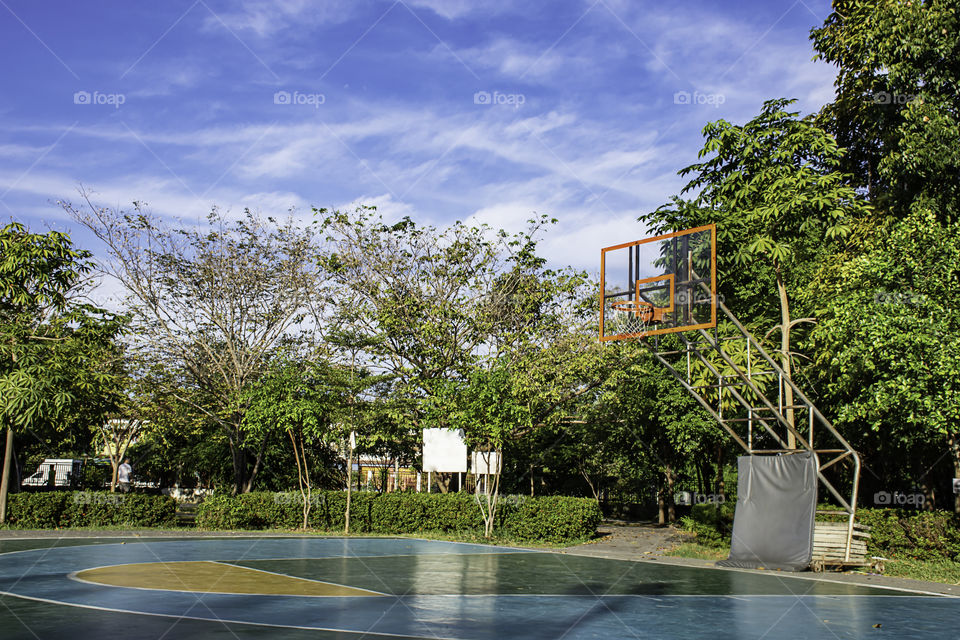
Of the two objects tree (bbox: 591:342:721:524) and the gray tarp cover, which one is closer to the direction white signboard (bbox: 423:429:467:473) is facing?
the gray tarp cover

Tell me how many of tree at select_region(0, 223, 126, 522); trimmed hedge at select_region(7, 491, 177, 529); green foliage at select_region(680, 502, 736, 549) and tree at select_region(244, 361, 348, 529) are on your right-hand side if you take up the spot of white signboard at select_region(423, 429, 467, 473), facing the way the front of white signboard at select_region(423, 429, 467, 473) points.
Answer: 3

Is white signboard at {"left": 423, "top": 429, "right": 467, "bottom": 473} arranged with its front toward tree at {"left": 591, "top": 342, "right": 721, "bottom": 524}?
no

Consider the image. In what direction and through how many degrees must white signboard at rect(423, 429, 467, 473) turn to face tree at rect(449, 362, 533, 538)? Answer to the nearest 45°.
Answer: approximately 45° to its left

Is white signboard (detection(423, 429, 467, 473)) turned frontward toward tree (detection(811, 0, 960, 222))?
no

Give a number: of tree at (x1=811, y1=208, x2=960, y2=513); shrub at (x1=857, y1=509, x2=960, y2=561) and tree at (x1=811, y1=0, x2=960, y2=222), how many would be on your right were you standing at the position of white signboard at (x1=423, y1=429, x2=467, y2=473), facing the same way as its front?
0

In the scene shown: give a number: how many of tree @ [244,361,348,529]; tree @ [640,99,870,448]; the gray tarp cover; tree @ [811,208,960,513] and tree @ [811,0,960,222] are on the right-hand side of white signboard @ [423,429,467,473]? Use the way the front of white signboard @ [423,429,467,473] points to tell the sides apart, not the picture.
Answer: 1

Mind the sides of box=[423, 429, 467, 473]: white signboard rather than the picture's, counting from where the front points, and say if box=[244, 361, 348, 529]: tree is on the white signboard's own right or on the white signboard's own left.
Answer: on the white signboard's own right

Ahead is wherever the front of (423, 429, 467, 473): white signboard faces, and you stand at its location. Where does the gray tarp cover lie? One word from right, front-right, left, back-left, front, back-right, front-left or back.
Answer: front-left

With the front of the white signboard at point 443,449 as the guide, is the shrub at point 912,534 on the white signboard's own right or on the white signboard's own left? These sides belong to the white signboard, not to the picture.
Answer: on the white signboard's own left

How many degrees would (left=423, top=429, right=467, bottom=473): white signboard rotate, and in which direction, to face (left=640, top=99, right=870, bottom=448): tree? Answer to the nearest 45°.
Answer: approximately 45° to its left

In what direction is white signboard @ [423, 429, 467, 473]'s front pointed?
toward the camera

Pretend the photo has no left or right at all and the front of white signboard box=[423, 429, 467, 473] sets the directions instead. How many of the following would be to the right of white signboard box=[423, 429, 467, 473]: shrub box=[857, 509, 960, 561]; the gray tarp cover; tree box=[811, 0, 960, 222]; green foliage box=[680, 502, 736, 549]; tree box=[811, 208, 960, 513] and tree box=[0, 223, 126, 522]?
1

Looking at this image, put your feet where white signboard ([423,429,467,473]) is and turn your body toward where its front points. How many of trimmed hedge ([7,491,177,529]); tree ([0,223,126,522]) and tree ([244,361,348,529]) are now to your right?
3

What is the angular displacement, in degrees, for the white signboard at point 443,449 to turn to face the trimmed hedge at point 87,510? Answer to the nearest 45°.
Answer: approximately 90° to its right

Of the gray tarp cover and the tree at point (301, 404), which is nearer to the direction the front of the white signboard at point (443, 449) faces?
the gray tarp cover
